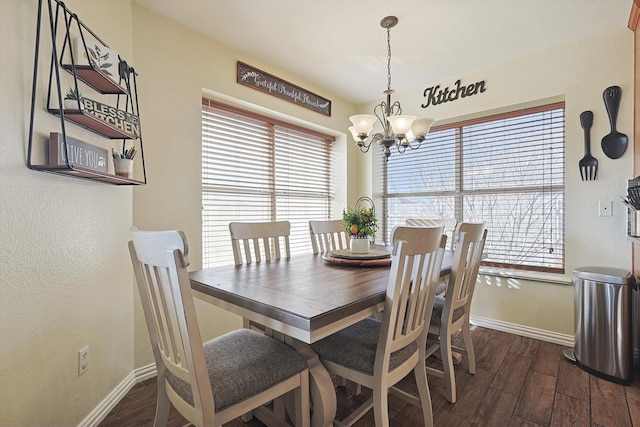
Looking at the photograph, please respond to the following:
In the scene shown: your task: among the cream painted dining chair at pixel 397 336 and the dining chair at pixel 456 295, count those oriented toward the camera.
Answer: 0

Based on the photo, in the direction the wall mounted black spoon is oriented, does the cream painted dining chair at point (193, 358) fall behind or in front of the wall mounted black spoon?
in front

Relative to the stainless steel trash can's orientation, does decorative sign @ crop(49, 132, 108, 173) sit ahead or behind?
ahead

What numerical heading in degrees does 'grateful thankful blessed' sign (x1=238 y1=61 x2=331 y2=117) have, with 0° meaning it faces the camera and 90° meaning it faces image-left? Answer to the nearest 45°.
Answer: approximately 315°

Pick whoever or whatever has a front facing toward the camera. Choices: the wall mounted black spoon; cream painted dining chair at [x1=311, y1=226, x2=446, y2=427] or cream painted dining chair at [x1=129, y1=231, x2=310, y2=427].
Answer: the wall mounted black spoon

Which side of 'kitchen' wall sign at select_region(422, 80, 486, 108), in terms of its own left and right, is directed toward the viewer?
front

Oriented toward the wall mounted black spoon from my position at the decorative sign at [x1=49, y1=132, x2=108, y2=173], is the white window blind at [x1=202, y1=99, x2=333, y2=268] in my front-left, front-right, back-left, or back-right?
front-left

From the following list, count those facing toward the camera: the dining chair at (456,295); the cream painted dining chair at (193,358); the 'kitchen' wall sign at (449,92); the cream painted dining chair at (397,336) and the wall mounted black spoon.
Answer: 2

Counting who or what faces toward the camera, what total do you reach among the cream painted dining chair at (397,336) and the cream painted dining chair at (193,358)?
0

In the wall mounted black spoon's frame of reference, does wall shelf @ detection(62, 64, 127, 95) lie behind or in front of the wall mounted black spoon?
in front

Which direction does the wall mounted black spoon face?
toward the camera

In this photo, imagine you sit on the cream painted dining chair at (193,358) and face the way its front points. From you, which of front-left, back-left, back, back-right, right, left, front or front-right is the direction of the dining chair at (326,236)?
front

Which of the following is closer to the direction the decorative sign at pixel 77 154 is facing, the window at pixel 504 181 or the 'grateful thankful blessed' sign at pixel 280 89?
the window

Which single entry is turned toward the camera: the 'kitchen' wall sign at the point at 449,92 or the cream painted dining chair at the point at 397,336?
the 'kitchen' wall sign

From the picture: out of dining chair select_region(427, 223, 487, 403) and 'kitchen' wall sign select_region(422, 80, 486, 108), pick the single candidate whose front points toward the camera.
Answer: the 'kitchen' wall sign
